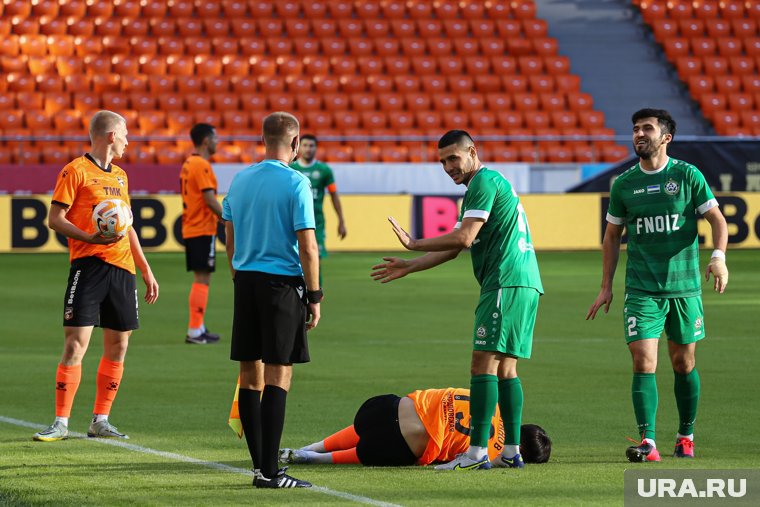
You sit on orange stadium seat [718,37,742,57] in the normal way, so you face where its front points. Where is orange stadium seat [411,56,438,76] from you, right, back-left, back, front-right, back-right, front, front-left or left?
front-right

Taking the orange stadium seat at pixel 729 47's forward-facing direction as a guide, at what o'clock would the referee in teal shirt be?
The referee in teal shirt is roughly at 12 o'clock from the orange stadium seat.

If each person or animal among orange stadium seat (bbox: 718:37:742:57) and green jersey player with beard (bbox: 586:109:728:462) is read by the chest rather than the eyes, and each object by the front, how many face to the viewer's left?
0

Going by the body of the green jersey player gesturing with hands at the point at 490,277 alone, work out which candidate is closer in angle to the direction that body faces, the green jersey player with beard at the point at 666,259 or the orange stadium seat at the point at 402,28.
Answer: the orange stadium seat

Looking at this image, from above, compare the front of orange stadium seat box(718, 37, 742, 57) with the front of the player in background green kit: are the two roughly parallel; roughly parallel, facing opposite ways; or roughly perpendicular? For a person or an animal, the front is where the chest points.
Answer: roughly parallel

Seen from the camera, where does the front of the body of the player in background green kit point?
toward the camera

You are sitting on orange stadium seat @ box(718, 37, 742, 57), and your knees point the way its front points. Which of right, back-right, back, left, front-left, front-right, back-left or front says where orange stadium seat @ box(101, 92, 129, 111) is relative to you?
front-right

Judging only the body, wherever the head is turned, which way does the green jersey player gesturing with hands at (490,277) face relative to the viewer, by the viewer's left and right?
facing to the left of the viewer

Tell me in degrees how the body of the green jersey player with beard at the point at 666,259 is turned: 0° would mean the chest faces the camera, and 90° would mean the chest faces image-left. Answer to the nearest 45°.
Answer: approximately 0°

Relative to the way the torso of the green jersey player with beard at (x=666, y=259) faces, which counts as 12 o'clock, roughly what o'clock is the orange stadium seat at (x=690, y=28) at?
The orange stadium seat is roughly at 6 o'clock from the green jersey player with beard.

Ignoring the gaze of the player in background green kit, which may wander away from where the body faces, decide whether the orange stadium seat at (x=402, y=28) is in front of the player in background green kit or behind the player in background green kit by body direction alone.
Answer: behind

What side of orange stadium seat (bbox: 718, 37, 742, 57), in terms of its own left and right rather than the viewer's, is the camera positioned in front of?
front

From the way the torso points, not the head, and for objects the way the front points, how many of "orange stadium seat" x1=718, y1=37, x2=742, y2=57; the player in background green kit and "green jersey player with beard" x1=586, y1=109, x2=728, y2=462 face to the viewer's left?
0

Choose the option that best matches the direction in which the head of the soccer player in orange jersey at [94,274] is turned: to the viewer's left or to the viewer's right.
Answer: to the viewer's right

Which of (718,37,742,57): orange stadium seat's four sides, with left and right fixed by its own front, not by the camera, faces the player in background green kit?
front

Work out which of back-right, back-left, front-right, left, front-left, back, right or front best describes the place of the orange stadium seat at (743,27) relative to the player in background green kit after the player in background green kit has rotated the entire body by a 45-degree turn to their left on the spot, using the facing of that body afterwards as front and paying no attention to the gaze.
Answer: left

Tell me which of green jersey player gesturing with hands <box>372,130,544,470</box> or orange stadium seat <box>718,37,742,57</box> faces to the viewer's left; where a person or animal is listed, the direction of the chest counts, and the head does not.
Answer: the green jersey player gesturing with hands
